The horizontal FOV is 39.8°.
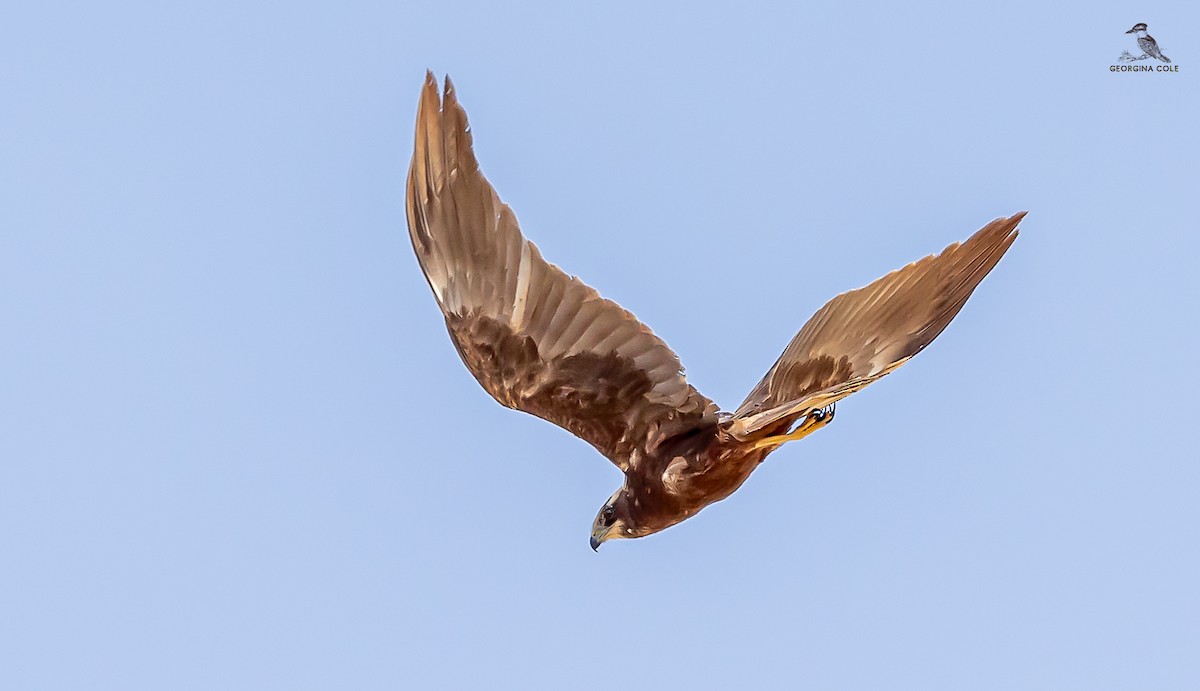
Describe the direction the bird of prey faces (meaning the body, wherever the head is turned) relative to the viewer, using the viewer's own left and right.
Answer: facing to the left of the viewer
